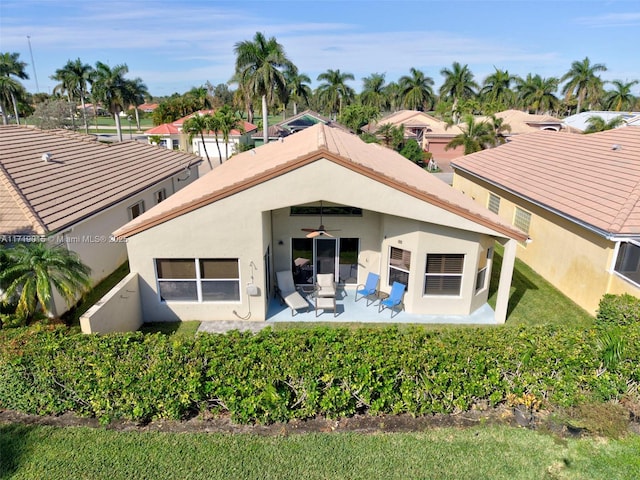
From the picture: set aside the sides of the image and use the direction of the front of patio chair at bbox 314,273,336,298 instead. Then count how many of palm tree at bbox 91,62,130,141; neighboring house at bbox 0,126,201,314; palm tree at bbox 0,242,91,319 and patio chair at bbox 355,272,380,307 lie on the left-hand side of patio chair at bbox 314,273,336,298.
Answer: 1

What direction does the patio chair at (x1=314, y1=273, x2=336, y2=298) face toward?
toward the camera

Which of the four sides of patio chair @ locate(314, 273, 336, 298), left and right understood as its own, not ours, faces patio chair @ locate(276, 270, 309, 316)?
right

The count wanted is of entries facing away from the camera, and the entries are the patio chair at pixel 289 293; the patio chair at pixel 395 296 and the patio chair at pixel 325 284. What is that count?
0

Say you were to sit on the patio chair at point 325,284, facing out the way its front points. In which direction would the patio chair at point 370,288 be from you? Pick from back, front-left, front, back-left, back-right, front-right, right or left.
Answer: left

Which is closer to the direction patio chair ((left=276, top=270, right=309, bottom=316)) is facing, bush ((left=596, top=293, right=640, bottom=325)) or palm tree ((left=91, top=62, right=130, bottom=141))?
the bush

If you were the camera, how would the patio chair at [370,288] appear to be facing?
facing the viewer and to the left of the viewer

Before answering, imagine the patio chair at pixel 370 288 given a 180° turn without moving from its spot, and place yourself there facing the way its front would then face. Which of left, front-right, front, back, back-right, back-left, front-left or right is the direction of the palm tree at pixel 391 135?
front-left

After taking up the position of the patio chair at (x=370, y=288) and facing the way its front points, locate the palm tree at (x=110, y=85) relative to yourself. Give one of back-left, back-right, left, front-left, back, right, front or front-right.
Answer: right

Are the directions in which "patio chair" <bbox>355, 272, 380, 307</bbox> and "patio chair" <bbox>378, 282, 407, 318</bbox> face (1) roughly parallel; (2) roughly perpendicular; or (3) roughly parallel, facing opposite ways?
roughly parallel

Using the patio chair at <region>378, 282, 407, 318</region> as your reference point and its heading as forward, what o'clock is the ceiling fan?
The ceiling fan is roughly at 2 o'clock from the patio chair.

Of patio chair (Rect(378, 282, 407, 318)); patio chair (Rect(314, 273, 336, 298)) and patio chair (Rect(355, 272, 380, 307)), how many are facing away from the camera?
0

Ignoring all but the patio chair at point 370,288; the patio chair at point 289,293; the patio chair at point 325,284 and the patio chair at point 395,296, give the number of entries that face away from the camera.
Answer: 0

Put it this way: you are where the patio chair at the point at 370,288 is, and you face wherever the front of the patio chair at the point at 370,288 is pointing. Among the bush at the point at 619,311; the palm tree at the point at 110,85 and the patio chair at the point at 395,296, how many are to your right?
1

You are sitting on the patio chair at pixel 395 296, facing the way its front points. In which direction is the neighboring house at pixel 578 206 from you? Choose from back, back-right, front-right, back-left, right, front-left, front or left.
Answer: back
